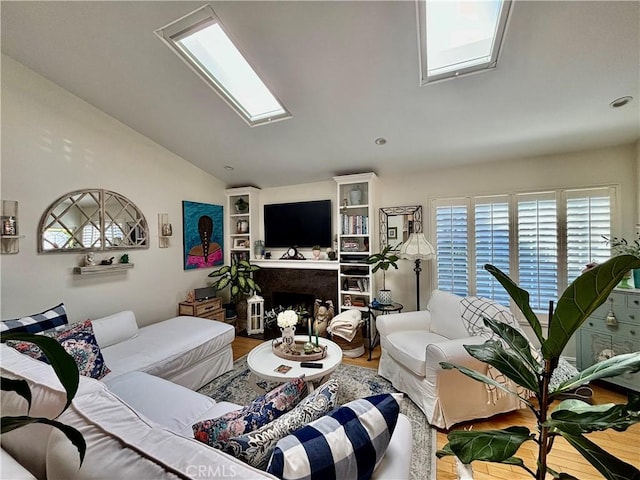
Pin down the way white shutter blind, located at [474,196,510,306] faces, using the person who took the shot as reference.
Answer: facing the viewer and to the left of the viewer

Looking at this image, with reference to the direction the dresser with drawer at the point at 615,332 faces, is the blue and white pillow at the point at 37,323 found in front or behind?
in front

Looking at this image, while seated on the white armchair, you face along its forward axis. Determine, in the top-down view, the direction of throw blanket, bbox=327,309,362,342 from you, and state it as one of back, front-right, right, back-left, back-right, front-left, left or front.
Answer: right

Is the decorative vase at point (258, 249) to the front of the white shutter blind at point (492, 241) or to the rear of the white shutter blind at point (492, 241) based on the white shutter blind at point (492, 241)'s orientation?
to the front

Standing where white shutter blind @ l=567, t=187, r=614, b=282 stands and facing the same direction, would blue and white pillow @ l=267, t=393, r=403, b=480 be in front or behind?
in front

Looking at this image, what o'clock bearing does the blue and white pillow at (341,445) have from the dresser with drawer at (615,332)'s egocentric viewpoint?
The blue and white pillow is roughly at 11 o'clock from the dresser with drawer.

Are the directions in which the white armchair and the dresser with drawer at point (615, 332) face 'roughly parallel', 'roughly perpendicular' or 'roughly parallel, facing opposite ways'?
roughly parallel

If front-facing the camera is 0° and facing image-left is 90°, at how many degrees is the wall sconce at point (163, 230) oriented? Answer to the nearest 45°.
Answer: approximately 315°

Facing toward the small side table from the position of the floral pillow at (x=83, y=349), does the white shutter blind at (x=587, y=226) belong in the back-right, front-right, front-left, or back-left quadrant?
front-right

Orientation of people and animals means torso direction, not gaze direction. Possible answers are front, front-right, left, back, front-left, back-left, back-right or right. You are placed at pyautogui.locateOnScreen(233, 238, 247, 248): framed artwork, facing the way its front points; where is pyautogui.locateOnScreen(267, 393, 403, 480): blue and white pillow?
front

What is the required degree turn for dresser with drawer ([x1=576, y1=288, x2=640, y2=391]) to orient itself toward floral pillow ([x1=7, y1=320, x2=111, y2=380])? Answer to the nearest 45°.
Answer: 0° — it already faces it

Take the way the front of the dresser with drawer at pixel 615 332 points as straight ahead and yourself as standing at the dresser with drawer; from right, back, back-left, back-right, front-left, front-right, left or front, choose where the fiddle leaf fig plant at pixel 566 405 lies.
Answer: front-left

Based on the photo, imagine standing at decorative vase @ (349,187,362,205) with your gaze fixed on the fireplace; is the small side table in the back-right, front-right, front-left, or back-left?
back-left

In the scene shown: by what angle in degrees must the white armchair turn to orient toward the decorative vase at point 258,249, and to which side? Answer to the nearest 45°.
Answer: approximately 90° to its right

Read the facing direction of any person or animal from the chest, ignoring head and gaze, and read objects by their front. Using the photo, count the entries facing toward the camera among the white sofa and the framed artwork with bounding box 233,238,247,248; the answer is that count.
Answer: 1

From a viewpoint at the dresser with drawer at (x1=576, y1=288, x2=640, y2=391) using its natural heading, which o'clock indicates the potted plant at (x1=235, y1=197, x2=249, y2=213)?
The potted plant is roughly at 1 o'clock from the dresser with drawer.

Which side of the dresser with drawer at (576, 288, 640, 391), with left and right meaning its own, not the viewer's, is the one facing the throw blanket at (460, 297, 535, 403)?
front

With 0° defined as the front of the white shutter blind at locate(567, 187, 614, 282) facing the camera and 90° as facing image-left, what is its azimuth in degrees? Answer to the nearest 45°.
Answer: approximately 45°

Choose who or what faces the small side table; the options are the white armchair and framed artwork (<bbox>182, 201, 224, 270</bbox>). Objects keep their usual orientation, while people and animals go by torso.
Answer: the framed artwork

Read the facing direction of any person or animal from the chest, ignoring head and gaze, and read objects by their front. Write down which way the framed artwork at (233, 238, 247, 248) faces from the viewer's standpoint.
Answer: facing the viewer

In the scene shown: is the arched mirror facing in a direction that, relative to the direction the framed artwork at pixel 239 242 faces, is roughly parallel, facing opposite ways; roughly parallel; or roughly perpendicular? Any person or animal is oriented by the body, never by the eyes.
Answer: roughly perpendicular

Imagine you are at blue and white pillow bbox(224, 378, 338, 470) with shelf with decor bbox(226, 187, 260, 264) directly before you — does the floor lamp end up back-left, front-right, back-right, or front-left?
front-right

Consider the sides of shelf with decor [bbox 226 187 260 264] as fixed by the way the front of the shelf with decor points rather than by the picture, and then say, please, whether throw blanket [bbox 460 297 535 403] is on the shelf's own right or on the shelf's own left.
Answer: on the shelf's own left

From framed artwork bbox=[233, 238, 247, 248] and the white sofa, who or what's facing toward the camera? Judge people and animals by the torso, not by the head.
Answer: the framed artwork
